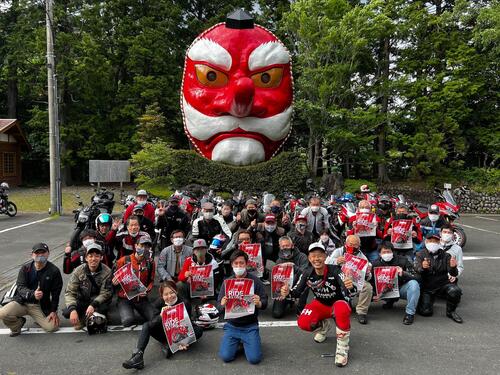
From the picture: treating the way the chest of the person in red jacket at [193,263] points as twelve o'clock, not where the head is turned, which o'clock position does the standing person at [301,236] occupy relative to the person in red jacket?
The standing person is roughly at 8 o'clock from the person in red jacket.

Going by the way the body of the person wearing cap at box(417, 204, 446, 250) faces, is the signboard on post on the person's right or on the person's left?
on the person's right

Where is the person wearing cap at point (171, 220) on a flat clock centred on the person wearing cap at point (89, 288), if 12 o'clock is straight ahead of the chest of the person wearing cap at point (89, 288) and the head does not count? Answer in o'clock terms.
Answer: the person wearing cap at point (171, 220) is roughly at 7 o'clock from the person wearing cap at point (89, 288).

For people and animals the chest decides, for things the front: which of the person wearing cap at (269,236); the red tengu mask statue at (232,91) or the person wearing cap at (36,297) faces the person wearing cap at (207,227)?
the red tengu mask statue

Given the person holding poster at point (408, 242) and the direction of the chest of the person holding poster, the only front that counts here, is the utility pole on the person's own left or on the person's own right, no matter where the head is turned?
on the person's own right

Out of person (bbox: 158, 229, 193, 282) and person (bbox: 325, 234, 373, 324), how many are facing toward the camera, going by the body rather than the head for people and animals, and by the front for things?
2

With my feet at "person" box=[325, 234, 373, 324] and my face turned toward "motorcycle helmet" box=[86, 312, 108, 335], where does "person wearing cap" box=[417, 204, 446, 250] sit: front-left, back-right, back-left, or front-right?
back-right

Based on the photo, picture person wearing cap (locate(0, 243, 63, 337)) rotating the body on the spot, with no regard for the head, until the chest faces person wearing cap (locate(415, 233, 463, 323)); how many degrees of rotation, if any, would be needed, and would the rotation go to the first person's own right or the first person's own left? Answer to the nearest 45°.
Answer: approximately 90° to the first person's own left
